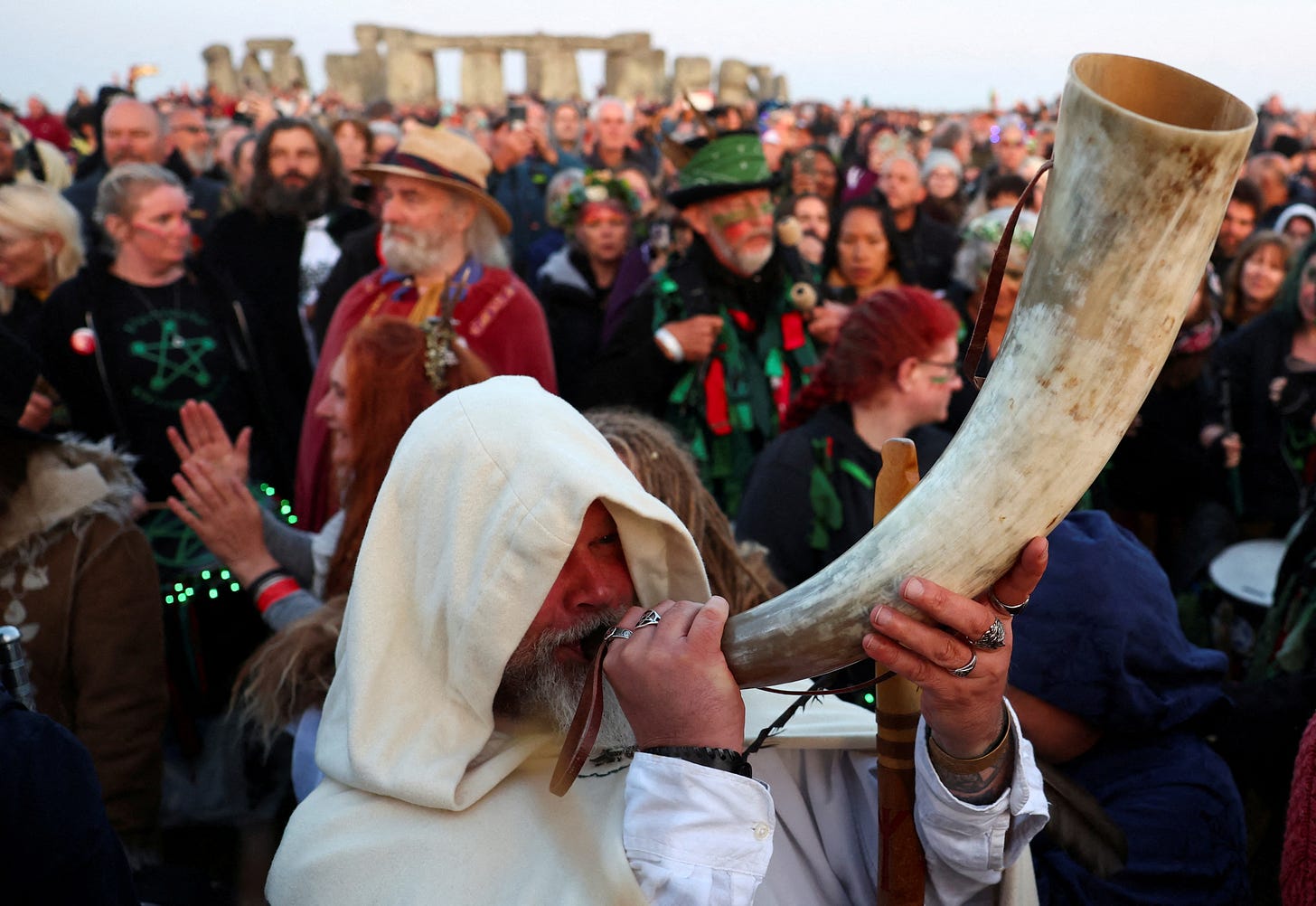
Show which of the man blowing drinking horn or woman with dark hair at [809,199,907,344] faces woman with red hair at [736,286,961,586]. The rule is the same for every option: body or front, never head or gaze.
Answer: the woman with dark hair

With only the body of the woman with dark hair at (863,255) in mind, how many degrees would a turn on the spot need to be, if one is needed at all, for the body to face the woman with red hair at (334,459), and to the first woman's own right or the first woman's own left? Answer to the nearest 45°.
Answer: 0° — they already face them

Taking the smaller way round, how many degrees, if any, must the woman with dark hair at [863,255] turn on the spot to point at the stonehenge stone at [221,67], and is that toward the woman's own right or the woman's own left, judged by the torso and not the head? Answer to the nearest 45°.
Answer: approximately 135° to the woman's own right

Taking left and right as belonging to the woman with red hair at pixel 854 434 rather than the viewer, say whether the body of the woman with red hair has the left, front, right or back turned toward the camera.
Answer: right

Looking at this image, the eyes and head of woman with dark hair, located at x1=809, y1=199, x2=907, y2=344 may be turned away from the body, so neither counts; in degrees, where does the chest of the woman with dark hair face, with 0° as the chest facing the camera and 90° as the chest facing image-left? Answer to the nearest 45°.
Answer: approximately 0°

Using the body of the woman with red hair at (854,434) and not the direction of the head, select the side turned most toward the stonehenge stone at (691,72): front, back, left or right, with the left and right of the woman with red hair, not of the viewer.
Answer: left

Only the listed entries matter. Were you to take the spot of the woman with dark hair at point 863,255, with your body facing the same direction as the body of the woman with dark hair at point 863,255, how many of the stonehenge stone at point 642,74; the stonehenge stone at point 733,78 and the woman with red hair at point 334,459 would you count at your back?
2

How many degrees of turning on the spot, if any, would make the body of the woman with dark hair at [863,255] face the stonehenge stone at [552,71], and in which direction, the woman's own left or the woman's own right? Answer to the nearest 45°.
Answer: approximately 180°

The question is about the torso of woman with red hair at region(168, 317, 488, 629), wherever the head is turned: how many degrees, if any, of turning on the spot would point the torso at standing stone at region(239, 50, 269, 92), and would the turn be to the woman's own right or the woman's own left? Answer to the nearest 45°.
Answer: approximately 90° to the woman's own right

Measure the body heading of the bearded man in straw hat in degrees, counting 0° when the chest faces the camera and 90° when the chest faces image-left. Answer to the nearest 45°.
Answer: approximately 45°

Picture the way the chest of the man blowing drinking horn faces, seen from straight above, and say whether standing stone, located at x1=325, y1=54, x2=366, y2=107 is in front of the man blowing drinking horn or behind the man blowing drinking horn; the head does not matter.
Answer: behind

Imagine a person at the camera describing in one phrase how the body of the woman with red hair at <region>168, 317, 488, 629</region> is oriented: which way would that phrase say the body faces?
to the viewer's left

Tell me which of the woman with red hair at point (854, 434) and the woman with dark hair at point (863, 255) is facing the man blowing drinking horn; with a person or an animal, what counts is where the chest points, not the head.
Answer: the woman with dark hair
